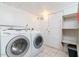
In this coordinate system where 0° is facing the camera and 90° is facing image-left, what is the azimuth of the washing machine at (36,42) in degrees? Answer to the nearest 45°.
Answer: approximately 315°
